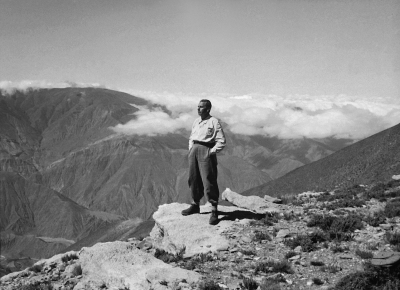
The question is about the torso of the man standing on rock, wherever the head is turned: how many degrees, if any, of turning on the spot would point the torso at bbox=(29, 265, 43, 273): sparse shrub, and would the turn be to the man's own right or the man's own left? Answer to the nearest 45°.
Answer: approximately 45° to the man's own right

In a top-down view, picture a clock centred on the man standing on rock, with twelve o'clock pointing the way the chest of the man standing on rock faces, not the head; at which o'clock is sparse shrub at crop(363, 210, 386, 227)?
The sparse shrub is roughly at 8 o'clock from the man standing on rock.

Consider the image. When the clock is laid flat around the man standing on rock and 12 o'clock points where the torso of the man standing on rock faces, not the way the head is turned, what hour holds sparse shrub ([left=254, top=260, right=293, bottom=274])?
The sparse shrub is roughly at 10 o'clock from the man standing on rock.

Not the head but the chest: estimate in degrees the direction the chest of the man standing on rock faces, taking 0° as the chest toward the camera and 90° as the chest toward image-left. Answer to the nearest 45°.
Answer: approximately 45°

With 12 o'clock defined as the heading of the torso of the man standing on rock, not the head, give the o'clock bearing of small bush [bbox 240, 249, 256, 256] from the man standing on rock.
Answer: The small bush is roughly at 10 o'clock from the man standing on rock.

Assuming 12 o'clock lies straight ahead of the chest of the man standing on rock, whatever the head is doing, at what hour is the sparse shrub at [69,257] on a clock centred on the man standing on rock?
The sparse shrub is roughly at 1 o'clock from the man standing on rock.

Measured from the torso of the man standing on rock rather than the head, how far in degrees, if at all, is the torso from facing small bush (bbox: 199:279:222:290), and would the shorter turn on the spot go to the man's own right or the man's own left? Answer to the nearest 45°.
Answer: approximately 45° to the man's own left

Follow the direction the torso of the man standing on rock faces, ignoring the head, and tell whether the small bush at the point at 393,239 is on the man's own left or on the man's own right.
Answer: on the man's own left
